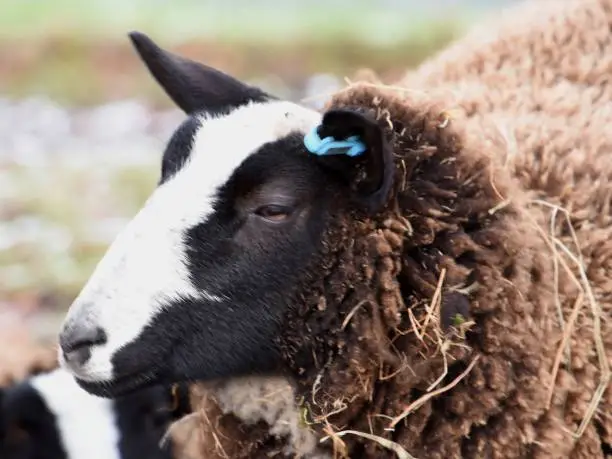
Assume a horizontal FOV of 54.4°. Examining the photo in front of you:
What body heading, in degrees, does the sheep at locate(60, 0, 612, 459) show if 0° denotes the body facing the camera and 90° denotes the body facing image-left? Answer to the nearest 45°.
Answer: approximately 45°
